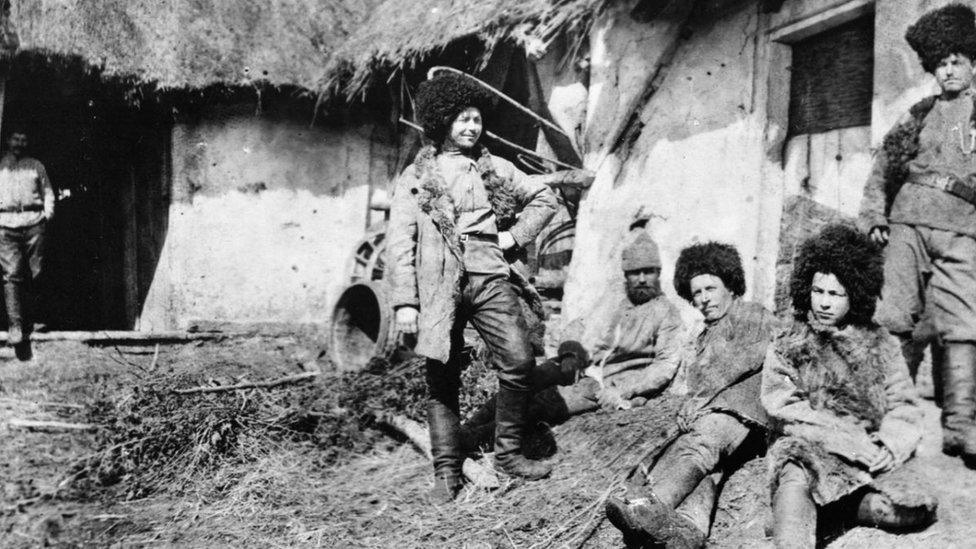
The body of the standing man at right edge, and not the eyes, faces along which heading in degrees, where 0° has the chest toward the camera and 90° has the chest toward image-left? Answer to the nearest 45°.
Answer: approximately 0°

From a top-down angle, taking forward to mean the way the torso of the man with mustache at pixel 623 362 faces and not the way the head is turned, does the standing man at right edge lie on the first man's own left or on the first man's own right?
on the first man's own left

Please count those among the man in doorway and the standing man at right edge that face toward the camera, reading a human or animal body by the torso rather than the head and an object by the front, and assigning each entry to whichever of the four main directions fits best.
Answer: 2

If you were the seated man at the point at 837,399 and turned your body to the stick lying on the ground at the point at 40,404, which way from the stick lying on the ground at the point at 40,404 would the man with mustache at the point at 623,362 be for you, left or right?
right

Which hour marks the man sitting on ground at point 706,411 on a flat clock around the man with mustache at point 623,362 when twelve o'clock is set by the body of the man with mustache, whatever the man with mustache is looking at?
The man sitting on ground is roughly at 10 o'clock from the man with mustache.

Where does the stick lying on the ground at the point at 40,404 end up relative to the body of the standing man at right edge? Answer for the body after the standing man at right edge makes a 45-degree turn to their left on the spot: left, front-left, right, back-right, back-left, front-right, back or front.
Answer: back-right

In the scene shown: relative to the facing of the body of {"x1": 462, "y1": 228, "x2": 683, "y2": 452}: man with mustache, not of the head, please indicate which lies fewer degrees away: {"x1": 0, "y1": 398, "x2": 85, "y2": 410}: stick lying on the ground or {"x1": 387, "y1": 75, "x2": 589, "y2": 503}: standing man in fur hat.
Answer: the standing man in fur hat

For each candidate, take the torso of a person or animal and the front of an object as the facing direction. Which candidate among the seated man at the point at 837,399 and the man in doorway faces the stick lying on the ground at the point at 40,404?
the man in doorway

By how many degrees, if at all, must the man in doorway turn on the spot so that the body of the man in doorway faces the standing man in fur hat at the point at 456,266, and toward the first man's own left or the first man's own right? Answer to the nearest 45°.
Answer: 0° — they already face them

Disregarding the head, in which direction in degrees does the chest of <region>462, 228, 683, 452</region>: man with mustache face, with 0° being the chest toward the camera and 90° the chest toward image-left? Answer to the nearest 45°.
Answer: approximately 45°

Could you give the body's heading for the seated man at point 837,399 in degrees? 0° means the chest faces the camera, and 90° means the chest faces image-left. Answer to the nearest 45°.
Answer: approximately 0°
